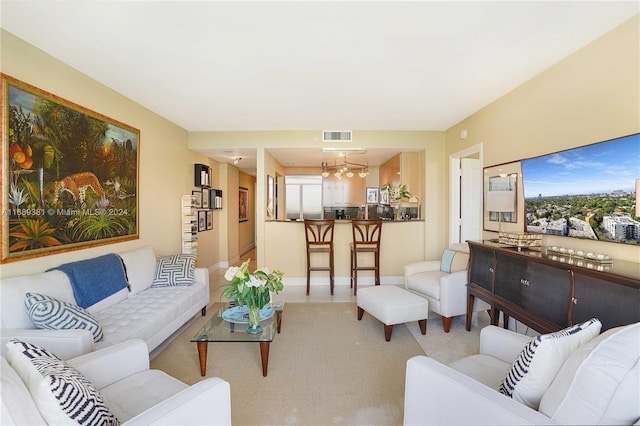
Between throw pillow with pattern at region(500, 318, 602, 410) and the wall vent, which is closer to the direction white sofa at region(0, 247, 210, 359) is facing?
the throw pillow with pattern

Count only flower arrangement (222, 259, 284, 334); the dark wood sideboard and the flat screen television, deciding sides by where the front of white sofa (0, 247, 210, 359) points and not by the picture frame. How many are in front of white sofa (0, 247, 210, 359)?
3

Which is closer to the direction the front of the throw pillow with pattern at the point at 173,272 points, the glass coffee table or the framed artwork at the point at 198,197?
the glass coffee table

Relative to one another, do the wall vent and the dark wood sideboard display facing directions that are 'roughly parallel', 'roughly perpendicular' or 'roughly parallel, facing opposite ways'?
roughly perpendicular

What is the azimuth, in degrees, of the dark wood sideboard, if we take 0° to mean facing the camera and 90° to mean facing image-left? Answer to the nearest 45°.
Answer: approximately 45°

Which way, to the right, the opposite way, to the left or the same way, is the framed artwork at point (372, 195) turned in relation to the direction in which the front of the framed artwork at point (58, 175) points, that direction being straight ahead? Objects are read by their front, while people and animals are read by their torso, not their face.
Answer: to the right

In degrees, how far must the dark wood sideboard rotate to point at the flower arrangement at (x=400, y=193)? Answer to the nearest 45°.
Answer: approximately 90° to its right

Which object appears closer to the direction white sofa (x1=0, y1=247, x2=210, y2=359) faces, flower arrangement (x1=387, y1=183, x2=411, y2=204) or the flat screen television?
the flat screen television

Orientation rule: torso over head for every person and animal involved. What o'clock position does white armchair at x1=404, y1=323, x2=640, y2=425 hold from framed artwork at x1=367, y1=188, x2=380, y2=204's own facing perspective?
The white armchair is roughly at 12 o'clock from the framed artwork.

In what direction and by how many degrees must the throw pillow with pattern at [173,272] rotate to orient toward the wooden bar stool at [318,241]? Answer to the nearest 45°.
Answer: approximately 90° to its left

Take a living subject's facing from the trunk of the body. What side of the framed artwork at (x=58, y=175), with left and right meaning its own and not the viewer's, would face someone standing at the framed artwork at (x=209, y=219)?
left

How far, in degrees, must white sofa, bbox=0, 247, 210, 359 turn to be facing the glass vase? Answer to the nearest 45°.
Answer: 0° — it already faces it

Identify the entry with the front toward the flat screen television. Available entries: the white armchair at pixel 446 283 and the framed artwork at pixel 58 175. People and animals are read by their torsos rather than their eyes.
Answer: the framed artwork

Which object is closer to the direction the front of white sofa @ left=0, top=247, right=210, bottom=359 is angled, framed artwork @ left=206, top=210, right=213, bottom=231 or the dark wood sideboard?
the dark wood sideboard
